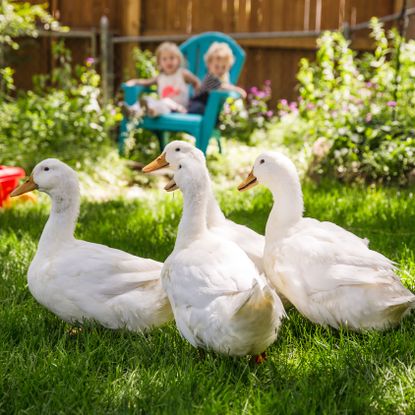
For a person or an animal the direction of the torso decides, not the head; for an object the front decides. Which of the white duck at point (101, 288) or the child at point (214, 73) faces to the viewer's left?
the white duck

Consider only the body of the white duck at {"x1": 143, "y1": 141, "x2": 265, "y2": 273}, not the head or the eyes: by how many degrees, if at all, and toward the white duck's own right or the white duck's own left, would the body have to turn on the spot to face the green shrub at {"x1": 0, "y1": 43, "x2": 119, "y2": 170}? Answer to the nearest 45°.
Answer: approximately 45° to the white duck's own right

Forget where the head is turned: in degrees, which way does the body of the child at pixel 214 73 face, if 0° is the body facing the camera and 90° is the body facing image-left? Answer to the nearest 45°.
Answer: approximately 0°

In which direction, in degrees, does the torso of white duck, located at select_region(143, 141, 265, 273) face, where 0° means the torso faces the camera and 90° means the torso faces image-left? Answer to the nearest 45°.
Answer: approximately 90°

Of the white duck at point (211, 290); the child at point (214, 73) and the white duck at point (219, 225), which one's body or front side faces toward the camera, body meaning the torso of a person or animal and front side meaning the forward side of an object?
the child

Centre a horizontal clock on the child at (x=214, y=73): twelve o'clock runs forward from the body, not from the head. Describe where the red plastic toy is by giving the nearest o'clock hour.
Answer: The red plastic toy is roughly at 1 o'clock from the child.

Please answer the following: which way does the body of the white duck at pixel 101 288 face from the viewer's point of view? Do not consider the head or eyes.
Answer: to the viewer's left

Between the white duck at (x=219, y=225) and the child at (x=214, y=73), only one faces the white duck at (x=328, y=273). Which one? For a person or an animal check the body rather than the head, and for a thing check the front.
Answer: the child

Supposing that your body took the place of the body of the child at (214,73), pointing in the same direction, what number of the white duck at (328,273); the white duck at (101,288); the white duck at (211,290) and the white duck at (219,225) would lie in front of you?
4

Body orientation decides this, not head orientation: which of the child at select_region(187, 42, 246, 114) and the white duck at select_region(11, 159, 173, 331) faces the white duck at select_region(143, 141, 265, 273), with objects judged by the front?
the child

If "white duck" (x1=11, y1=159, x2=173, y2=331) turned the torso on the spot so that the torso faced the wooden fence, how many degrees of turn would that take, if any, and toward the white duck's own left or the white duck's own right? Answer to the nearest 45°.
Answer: approximately 90° to the white duck's own right

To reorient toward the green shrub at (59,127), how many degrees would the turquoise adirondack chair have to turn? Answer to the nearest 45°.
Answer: approximately 45° to its right

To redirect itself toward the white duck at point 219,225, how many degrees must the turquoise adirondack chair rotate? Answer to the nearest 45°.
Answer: approximately 45° to its left

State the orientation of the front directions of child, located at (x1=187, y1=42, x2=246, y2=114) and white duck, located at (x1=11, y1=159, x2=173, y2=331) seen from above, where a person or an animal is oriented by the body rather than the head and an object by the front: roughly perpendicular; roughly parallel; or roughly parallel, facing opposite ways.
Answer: roughly perpendicular

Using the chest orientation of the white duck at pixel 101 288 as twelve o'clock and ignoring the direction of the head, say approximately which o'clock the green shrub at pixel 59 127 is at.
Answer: The green shrub is roughly at 3 o'clock from the white duck.
